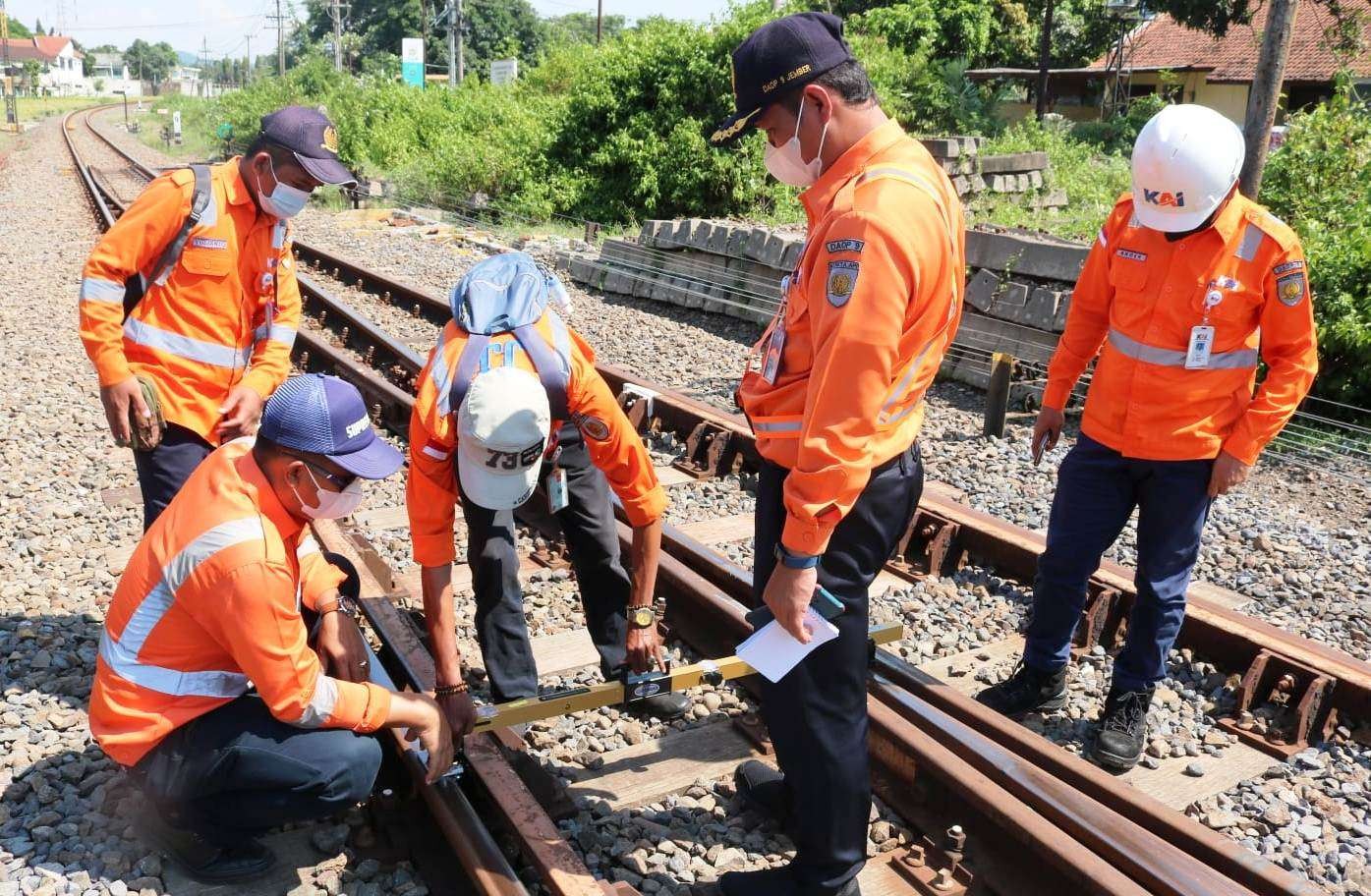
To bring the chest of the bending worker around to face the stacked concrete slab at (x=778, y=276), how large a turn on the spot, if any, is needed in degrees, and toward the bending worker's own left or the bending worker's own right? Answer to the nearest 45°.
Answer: approximately 180°

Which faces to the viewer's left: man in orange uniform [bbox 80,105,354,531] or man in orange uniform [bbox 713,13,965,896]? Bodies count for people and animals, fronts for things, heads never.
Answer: man in orange uniform [bbox 713,13,965,896]

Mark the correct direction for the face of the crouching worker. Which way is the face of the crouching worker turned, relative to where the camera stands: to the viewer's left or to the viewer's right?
to the viewer's right

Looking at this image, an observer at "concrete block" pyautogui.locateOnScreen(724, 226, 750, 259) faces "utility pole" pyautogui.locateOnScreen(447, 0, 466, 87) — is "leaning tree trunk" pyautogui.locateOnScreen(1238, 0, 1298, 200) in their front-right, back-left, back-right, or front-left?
front-right

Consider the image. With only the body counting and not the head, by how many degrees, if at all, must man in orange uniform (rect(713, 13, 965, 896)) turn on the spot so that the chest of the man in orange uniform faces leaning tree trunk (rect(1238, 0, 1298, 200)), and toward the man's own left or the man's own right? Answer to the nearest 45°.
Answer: approximately 90° to the man's own right

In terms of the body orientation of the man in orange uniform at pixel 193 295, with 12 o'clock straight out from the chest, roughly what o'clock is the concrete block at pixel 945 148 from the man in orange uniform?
The concrete block is roughly at 9 o'clock from the man in orange uniform.

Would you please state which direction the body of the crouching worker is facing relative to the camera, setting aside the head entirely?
to the viewer's right

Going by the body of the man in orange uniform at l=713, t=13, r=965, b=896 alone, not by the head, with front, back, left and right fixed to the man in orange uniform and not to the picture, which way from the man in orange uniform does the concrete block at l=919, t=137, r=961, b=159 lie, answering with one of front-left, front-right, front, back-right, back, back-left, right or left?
right

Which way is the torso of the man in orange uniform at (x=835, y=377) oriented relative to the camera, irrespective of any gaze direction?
to the viewer's left

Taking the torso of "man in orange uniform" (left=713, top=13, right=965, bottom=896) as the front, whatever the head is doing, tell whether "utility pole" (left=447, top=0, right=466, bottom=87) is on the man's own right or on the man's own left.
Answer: on the man's own right

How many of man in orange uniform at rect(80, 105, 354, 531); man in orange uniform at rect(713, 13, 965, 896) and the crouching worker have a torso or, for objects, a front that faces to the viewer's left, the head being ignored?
1

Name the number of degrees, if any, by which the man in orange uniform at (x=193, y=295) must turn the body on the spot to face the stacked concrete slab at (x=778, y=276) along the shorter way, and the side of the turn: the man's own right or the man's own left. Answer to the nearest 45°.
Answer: approximately 90° to the man's own left

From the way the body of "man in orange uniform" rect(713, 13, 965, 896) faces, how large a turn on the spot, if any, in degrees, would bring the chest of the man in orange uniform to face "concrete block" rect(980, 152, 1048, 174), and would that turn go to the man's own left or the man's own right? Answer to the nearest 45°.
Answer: approximately 90° to the man's own right

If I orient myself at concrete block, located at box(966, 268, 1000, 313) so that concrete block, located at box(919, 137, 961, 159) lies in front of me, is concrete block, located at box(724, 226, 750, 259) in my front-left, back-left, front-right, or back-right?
front-left

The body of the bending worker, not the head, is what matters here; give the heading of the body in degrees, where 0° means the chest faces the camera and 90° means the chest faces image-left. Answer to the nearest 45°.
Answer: approximately 0°

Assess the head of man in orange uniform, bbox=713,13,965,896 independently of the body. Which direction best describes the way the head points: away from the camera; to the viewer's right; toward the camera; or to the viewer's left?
to the viewer's left
